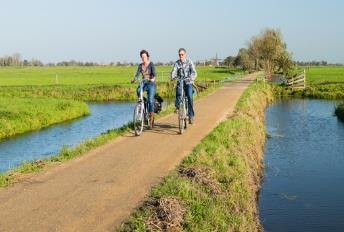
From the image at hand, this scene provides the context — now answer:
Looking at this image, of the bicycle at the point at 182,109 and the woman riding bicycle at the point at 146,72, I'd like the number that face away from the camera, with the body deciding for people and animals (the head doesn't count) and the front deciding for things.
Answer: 0

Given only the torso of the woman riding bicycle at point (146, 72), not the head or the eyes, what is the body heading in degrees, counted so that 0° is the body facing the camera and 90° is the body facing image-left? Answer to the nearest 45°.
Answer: approximately 45°

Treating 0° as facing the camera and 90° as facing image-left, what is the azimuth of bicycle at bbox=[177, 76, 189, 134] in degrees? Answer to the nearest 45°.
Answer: approximately 0°
